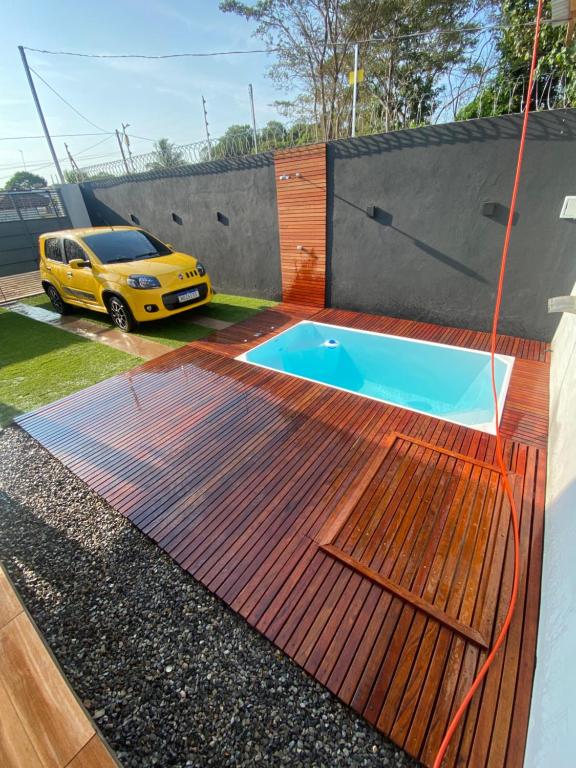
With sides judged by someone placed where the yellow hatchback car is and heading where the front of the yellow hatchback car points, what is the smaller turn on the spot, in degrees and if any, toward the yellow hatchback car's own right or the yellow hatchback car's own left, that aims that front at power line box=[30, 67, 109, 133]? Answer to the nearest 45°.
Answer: approximately 135° to the yellow hatchback car's own left

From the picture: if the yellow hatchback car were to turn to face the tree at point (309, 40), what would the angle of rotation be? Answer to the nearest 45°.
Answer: approximately 90° to its left

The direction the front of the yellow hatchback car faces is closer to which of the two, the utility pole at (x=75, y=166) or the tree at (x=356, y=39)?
the tree

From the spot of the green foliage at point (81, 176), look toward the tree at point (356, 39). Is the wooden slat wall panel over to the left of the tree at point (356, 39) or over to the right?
right

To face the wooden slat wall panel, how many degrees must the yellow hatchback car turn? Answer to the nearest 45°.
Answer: approximately 45° to its left

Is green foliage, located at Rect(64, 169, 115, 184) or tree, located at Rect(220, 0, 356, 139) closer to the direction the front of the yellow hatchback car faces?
the tree

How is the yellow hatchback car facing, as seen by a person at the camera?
facing the viewer and to the right of the viewer

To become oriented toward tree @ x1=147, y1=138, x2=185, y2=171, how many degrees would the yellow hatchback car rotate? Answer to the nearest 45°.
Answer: approximately 90° to its left

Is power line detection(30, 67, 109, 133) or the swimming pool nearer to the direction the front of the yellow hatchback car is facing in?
the swimming pool

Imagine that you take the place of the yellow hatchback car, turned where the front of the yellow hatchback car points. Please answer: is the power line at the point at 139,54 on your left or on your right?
on your left

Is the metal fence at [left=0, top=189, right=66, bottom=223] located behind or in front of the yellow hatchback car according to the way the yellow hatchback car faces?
behind

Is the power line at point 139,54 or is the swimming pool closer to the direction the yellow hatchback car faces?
the swimming pool
